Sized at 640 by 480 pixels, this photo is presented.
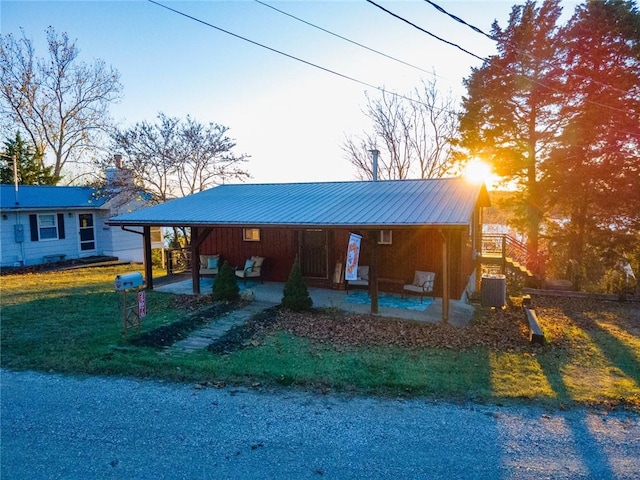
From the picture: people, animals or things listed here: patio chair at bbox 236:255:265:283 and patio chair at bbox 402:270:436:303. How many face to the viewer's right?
0

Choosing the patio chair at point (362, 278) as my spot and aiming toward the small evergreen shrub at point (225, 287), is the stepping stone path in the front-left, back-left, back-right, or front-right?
front-left

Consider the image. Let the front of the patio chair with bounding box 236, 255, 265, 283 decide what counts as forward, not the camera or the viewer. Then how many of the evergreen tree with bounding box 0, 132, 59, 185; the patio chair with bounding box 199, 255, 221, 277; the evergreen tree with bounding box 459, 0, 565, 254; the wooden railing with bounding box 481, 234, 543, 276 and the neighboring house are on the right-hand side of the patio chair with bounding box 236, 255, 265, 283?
3

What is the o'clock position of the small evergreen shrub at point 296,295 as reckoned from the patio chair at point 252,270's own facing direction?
The small evergreen shrub is roughly at 10 o'clock from the patio chair.

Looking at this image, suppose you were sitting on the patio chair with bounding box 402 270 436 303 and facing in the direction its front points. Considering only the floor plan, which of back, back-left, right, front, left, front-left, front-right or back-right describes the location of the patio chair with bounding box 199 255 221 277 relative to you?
front-right

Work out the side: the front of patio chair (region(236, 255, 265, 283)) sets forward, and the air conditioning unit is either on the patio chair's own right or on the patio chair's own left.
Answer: on the patio chair's own left

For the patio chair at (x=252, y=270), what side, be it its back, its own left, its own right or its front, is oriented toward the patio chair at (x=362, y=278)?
left

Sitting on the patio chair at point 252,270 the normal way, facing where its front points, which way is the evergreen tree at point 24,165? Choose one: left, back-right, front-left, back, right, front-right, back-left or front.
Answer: right

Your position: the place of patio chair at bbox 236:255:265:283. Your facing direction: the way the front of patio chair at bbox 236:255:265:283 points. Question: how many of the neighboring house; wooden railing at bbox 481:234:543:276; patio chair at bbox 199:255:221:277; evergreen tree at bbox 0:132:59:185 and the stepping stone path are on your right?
3

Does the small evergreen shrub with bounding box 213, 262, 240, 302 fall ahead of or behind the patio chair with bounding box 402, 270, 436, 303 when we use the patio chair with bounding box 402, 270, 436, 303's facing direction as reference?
ahead

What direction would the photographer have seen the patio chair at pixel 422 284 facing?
facing the viewer and to the left of the viewer

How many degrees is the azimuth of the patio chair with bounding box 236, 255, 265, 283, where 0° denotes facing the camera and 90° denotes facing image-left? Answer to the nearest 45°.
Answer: approximately 45°

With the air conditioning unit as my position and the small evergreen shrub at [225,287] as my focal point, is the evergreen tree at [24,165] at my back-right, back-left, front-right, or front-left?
front-right

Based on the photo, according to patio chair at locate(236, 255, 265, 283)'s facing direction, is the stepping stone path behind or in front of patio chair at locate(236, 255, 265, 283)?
in front
